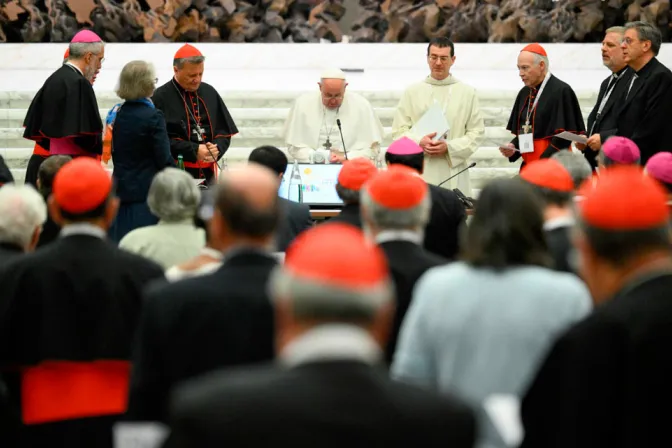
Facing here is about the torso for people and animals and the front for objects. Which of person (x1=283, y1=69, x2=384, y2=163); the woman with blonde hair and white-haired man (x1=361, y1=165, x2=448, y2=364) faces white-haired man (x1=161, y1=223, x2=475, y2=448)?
the person

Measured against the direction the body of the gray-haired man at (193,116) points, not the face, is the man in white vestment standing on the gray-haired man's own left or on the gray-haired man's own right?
on the gray-haired man's own left

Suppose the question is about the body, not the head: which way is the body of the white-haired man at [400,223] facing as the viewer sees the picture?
away from the camera

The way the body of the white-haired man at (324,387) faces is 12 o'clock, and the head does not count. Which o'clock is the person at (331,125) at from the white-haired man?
The person is roughly at 12 o'clock from the white-haired man.

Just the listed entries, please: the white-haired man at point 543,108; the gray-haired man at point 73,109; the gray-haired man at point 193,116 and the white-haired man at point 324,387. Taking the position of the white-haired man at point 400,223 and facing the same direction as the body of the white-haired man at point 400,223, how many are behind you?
1

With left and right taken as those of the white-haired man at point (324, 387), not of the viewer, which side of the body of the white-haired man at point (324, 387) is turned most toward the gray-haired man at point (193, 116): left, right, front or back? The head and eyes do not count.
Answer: front

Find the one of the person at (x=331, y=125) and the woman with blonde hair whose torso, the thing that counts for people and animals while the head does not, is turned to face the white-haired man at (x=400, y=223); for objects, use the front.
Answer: the person

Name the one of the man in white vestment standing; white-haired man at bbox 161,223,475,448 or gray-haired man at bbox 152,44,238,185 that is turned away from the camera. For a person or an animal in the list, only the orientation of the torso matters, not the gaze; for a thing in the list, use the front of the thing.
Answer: white-haired man at bbox 161,223,475,448

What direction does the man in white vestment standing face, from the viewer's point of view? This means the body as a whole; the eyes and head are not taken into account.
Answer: toward the camera

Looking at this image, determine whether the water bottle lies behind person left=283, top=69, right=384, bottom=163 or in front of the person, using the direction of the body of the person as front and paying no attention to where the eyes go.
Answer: in front

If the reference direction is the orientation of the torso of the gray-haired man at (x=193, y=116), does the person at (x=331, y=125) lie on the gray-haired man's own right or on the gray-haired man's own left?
on the gray-haired man's own left

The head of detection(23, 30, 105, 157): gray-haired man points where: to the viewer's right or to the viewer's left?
to the viewer's right

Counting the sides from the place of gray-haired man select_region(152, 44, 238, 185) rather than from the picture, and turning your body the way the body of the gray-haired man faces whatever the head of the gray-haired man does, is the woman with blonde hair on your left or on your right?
on your right

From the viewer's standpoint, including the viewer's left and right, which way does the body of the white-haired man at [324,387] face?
facing away from the viewer
